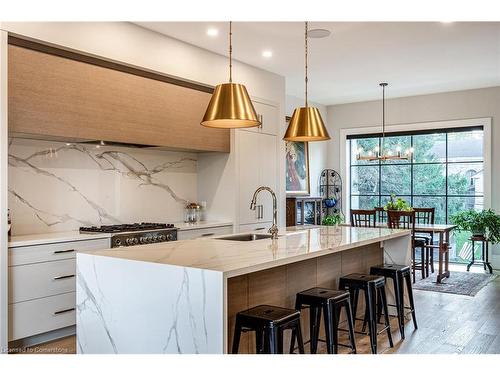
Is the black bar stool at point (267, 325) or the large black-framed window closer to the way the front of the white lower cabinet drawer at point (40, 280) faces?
the black bar stool

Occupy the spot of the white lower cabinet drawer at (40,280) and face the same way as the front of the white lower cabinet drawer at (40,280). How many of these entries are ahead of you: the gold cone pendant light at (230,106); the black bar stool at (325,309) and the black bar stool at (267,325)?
3

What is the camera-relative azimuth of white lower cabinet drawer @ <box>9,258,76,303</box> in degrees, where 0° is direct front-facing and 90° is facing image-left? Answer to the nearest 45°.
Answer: approximately 315°

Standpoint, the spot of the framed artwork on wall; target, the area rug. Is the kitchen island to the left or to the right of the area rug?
right

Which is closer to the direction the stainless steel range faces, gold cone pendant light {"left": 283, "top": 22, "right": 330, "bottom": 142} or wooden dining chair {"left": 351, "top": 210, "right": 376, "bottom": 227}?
the gold cone pendant light

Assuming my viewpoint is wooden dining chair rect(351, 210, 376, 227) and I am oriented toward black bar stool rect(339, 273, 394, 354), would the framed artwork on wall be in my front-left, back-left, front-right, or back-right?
back-right

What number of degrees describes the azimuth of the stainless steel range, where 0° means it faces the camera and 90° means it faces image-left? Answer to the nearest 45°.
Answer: approximately 315°

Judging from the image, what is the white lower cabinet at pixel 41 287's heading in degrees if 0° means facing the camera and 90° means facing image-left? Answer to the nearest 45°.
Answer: approximately 315°
